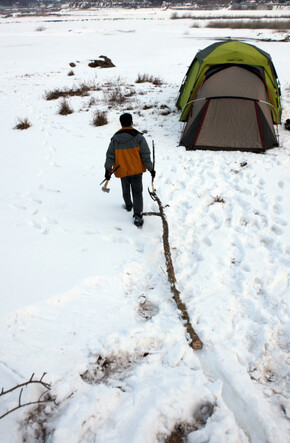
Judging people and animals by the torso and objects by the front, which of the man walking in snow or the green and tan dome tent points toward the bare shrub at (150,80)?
the man walking in snow

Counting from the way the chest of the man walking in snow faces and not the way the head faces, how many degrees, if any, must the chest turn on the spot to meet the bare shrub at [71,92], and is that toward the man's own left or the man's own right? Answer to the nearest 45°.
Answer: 0° — they already face it

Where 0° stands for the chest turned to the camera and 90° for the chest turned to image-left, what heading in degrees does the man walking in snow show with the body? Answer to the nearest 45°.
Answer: approximately 180°

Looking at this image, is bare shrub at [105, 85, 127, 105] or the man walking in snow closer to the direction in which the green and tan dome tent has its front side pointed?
the man walking in snow

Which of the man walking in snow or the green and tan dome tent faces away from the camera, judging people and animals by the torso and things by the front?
the man walking in snow

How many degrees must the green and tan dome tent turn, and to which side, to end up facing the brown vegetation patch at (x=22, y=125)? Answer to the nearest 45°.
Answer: approximately 90° to its right

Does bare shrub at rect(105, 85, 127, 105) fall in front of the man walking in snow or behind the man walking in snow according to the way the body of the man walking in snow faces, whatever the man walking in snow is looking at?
in front

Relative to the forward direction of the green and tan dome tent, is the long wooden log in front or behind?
in front

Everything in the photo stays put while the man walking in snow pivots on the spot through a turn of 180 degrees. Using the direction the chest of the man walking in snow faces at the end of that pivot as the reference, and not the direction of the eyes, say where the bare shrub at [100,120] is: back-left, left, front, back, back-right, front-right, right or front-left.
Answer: back

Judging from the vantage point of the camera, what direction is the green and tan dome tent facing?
facing the viewer

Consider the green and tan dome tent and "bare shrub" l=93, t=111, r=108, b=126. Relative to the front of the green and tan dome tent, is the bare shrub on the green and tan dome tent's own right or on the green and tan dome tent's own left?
on the green and tan dome tent's own right

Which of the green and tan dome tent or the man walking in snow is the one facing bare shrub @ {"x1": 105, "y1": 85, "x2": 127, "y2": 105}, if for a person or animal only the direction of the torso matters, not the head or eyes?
the man walking in snow

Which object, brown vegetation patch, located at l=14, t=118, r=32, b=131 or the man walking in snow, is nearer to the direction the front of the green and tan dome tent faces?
the man walking in snow

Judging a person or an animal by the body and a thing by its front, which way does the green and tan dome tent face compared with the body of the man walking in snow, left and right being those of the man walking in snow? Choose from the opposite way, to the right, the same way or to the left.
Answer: the opposite way

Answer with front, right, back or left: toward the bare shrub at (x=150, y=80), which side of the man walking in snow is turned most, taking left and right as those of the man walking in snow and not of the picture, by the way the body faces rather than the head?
front
